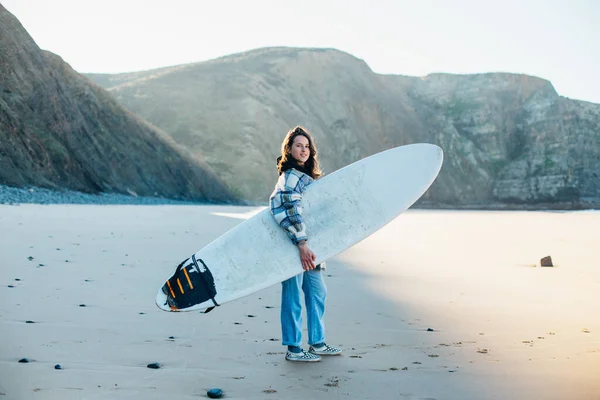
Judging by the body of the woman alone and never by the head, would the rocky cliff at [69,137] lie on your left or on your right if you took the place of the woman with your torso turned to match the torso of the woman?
on your left

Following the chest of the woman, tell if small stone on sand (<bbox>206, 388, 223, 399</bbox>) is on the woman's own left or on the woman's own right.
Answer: on the woman's own right

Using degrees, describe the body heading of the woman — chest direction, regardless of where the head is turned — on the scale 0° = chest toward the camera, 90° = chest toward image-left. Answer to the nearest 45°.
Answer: approximately 270°
